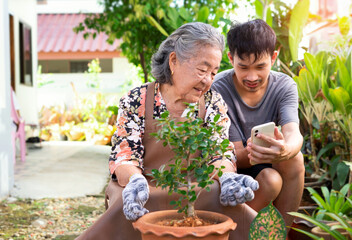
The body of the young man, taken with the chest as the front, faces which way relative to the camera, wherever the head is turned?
toward the camera

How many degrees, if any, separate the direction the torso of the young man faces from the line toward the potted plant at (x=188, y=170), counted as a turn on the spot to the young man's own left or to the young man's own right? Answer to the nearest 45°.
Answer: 0° — they already face it

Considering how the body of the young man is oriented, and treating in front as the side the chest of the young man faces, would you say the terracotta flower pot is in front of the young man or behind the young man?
in front

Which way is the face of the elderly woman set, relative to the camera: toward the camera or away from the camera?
toward the camera

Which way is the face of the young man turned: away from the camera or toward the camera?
toward the camera
